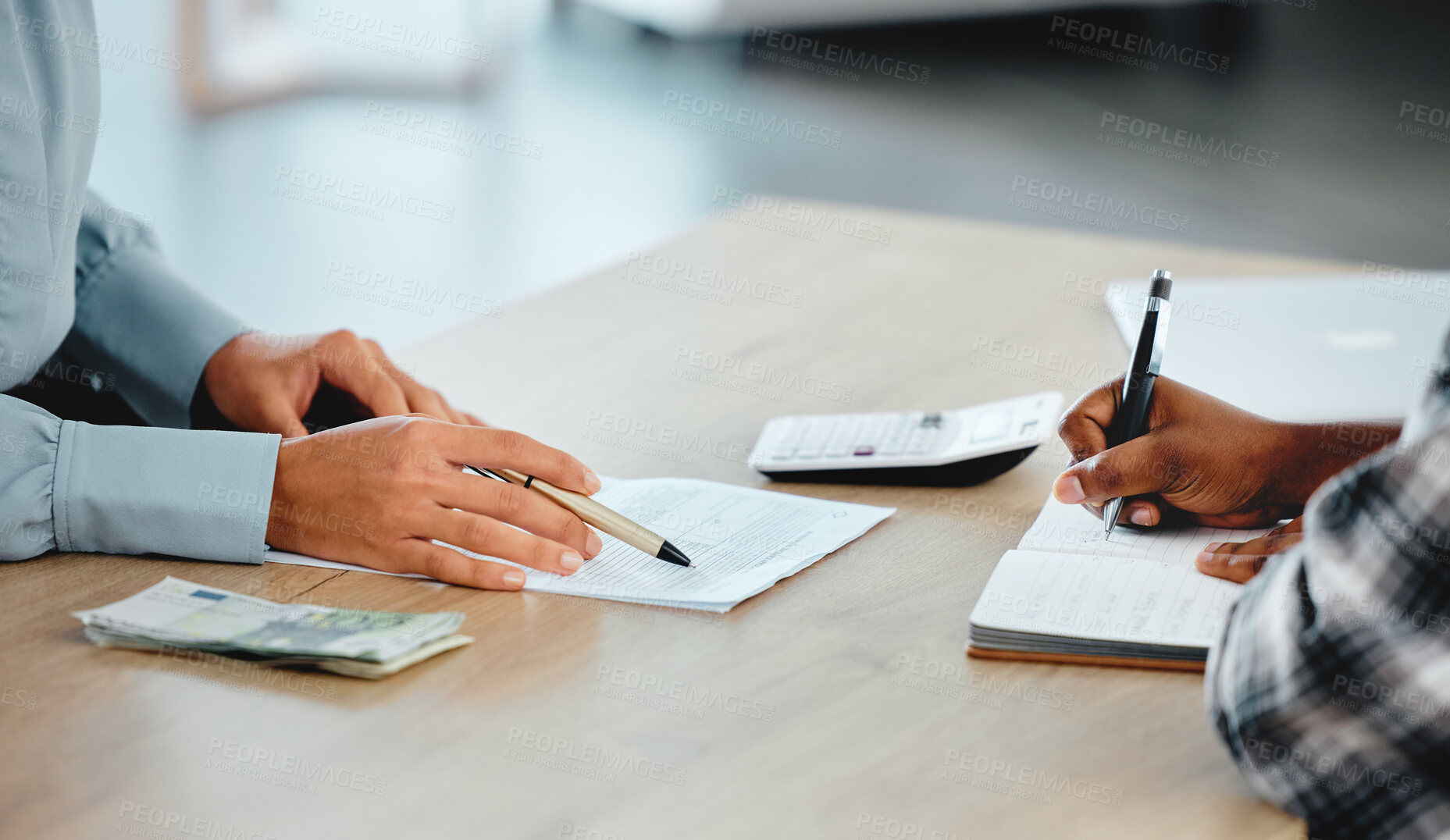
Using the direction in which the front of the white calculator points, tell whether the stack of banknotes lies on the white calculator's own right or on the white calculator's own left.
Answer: on the white calculator's own left

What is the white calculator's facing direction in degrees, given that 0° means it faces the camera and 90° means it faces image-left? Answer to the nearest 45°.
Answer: approximately 90°
